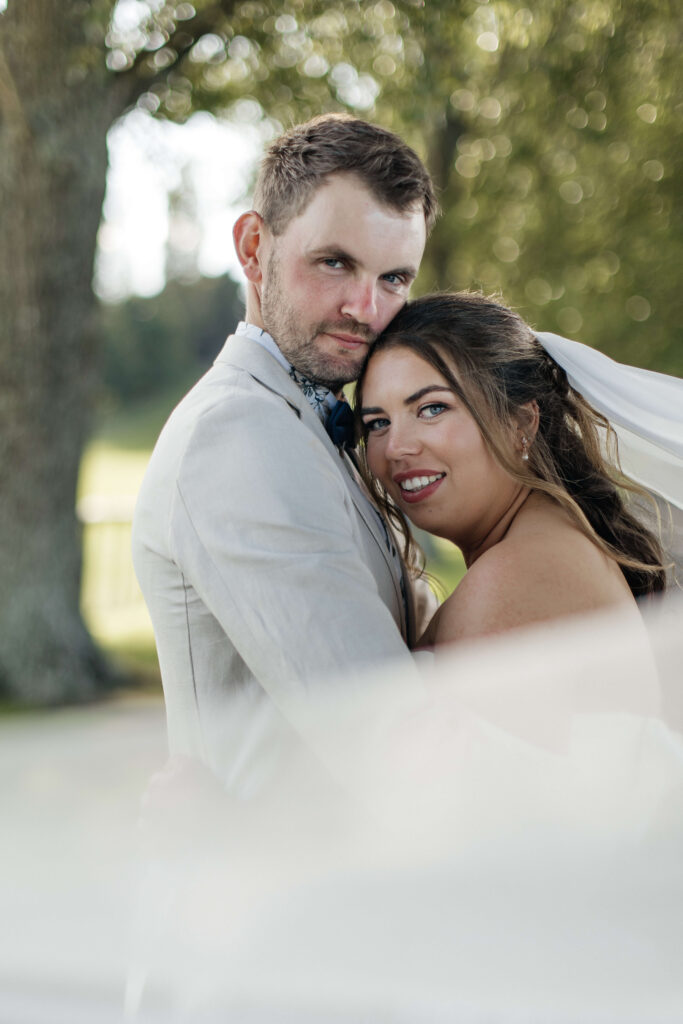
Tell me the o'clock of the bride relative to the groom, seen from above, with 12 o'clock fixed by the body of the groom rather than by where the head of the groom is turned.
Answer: The bride is roughly at 11 o'clock from the groom.

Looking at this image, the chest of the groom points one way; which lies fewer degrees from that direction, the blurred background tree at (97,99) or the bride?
the bride

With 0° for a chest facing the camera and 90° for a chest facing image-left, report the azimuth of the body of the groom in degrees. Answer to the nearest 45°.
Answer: approximately 270°

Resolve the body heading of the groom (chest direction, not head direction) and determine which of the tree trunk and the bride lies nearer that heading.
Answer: the bride
